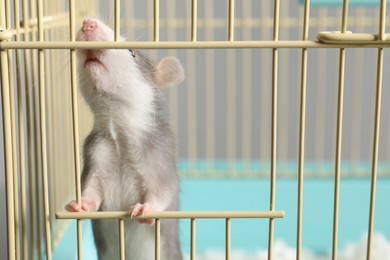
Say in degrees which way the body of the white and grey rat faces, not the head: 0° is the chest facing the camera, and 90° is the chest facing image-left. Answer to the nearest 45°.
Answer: approximately 45°
